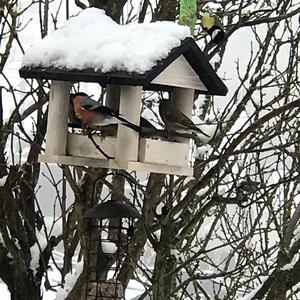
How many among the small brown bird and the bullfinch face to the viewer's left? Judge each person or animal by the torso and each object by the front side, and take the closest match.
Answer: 2

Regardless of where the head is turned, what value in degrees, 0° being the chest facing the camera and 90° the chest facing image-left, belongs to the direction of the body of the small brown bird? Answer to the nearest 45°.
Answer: approximately 90°

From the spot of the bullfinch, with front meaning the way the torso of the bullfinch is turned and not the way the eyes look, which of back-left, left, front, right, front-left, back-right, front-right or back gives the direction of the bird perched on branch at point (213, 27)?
back-right

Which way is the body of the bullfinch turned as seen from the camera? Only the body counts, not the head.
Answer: to the viewer's left

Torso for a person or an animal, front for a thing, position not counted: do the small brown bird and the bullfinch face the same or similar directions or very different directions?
same or similar directions
